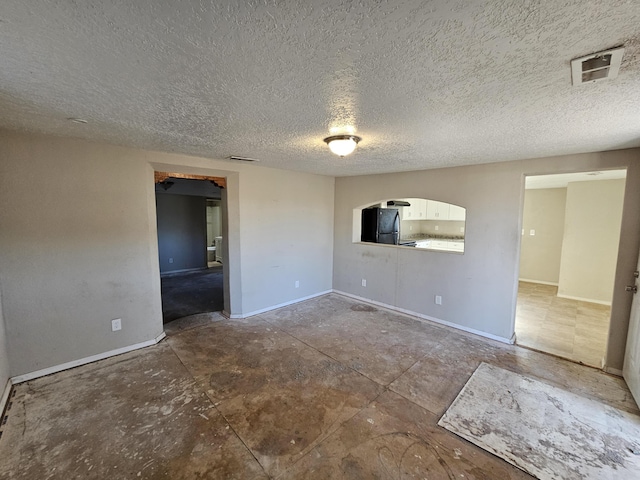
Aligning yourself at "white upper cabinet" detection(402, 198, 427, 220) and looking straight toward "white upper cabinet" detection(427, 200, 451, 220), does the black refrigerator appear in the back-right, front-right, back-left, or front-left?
back-right

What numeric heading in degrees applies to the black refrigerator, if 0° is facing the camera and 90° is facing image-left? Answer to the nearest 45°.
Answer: approximately 315°

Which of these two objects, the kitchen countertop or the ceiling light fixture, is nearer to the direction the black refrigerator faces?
the ceiling light fixture

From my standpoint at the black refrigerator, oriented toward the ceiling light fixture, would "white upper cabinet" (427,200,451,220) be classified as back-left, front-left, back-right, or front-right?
back-left

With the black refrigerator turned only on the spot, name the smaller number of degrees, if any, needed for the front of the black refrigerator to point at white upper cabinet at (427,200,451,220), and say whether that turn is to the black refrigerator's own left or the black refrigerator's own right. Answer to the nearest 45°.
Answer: approximately 90° to the black refrigerator's own left

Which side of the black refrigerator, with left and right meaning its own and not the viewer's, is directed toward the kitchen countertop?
left

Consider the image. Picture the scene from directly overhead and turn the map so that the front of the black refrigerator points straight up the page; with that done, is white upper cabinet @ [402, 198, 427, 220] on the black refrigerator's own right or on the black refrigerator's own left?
on the black refrigerator's own left

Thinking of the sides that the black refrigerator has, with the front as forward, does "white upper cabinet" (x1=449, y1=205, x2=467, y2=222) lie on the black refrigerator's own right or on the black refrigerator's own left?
on the black refrigerator's own left
